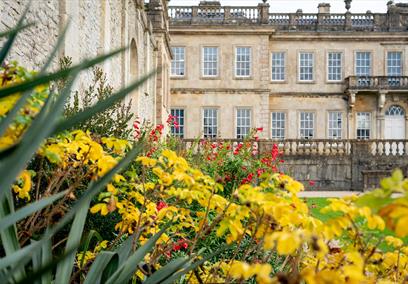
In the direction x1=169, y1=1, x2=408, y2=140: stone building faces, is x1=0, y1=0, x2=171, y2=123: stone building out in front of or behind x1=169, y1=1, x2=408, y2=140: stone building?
in front

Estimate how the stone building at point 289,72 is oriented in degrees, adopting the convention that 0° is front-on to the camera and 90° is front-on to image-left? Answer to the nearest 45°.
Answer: approximately 0°

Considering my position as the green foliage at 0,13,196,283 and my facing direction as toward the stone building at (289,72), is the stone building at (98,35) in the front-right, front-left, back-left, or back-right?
front-left

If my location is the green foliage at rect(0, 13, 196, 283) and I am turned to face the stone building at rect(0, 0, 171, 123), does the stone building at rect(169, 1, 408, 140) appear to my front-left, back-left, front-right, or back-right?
front-right

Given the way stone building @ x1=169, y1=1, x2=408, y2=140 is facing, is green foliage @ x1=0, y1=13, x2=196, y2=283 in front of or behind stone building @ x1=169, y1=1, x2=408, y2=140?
in front
